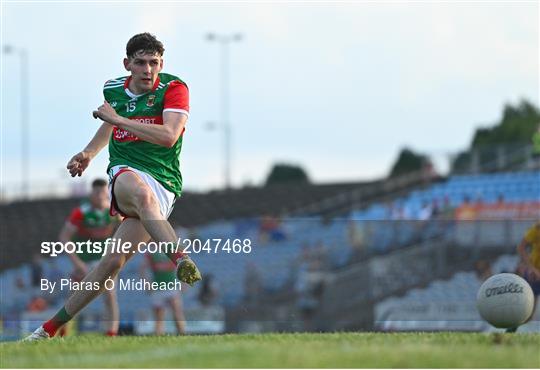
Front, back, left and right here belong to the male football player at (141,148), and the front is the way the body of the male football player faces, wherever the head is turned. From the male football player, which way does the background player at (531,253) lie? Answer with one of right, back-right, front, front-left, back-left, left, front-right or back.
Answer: back-left

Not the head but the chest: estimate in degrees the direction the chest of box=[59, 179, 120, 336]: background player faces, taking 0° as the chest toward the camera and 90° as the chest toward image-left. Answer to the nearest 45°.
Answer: approximately 315°

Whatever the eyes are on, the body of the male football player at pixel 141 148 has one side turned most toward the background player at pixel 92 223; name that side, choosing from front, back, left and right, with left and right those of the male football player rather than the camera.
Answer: back

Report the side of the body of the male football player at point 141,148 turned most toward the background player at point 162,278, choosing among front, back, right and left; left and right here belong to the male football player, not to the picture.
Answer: back

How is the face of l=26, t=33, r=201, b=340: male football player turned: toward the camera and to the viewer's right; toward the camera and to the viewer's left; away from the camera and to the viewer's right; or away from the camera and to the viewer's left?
toward the camera and to the viewer's right

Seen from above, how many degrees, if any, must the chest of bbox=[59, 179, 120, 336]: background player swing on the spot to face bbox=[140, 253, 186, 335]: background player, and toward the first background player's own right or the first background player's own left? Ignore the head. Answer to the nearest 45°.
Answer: approximately 90° to the first background player's own left
